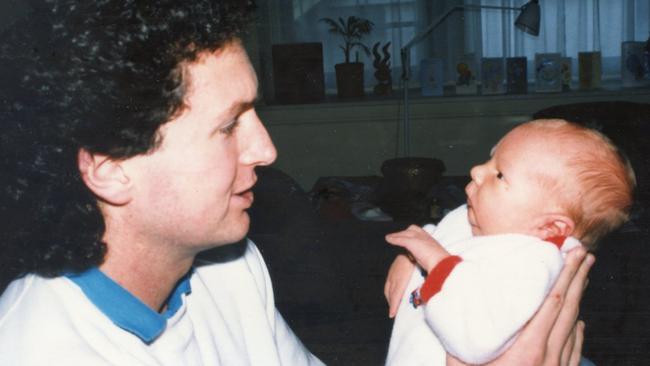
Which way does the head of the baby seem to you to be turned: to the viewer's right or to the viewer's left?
to the viewer's left

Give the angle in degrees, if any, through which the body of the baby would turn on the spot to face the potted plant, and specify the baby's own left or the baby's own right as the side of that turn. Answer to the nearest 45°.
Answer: approximately 90° to the baby's own right

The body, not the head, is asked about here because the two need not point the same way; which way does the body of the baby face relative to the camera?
to the viewer's left

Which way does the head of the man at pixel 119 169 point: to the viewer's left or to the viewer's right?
to the viewer's right
